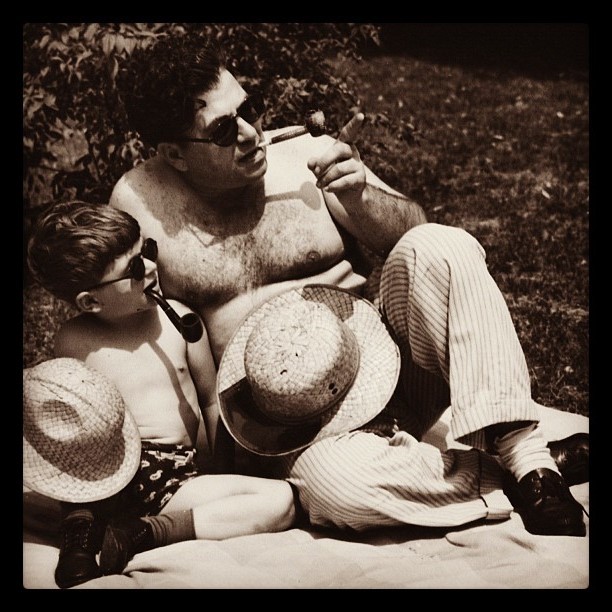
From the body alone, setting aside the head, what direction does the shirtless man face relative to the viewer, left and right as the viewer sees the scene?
facing the viewer and to the right of the viewer

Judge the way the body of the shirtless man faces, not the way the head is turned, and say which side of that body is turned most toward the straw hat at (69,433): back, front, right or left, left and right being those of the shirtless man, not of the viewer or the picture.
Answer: right

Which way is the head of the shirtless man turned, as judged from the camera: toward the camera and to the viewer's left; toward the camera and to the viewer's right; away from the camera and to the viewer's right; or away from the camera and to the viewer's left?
toward the camera and to the viewer's right

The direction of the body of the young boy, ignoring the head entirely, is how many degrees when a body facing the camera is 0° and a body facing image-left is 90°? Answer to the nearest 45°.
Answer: approximately 315°
